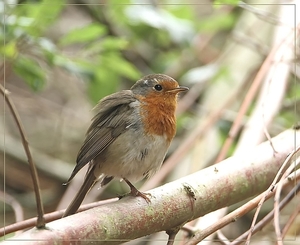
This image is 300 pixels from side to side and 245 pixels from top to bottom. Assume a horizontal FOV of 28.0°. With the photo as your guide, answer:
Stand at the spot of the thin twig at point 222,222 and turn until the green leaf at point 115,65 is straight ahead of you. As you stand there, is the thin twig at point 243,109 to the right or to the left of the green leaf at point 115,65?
right

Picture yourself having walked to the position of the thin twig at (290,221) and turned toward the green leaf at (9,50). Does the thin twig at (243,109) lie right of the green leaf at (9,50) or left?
right

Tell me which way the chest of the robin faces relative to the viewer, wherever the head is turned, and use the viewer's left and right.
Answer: facing to the right of the viewer

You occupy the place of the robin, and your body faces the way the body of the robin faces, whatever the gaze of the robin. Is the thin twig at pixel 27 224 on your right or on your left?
on your right
